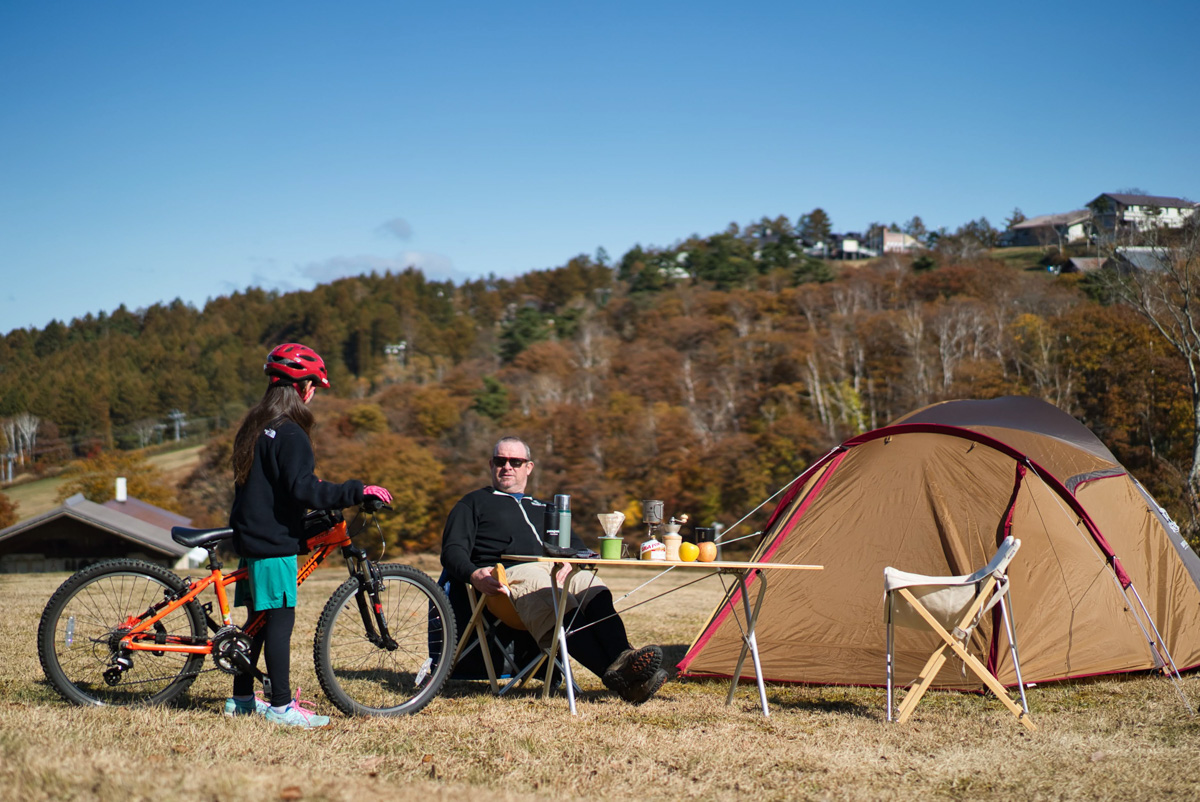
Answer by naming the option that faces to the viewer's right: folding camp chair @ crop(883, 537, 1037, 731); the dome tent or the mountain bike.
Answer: the mountain bike

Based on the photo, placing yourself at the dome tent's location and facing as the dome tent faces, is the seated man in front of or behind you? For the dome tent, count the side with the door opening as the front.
in front

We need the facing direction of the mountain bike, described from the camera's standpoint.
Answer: facing to the right of the viewer

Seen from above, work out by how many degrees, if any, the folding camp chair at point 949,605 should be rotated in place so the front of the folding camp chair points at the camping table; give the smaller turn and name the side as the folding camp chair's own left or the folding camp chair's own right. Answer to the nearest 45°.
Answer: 0° — it already faces it

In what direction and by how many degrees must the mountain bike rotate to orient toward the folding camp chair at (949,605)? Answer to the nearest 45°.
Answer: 0° — it already faces it

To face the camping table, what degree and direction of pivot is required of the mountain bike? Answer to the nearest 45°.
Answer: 0° — it already faces it

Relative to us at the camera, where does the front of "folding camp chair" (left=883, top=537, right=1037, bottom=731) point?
facing to the left of the viewer

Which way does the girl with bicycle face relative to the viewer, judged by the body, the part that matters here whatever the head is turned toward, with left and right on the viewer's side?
facing to the right of the viewer

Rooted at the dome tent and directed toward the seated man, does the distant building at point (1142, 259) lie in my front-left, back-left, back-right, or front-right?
back-right
